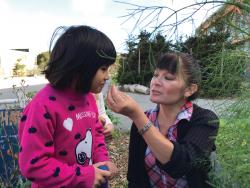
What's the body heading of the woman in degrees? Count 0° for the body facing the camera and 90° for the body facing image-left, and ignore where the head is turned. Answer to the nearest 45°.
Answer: approximately 45°

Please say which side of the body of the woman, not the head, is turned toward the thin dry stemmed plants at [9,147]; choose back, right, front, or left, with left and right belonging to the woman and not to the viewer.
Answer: right

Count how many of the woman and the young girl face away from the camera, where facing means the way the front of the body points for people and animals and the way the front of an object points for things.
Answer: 0

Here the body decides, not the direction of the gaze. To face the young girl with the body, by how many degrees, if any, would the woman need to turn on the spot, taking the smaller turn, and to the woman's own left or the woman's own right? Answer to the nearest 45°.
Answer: approximately 45° to the woman's own right

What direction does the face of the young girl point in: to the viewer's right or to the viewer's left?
to the viewer's right
